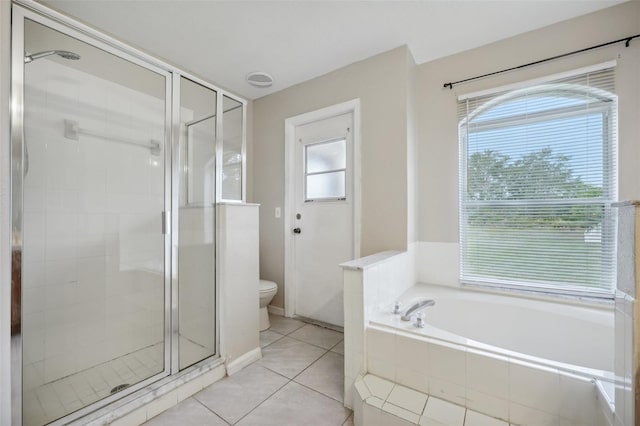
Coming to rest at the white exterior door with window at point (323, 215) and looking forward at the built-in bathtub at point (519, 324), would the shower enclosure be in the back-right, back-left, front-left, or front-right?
back-right

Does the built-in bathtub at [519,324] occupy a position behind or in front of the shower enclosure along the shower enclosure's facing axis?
in front

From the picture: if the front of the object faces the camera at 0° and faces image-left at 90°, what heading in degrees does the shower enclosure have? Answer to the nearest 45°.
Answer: approximately 315°

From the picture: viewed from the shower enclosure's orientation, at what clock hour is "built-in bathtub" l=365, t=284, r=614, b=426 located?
The built-in bathtub is roughly at 12 o'clock from the shower enclosure.

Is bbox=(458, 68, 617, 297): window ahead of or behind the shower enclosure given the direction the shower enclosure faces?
ahead

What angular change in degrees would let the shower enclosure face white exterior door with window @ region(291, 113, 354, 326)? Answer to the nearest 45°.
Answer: approximately 45° to its left
